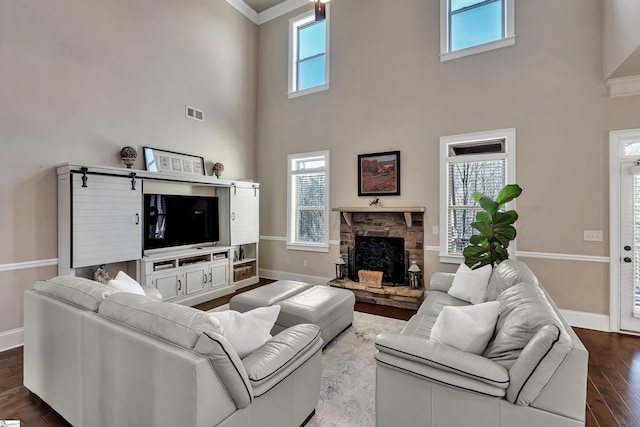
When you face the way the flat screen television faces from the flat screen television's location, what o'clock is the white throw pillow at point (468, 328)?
The white throw pillow is roughly at 1 o'clock from the flat screen television.

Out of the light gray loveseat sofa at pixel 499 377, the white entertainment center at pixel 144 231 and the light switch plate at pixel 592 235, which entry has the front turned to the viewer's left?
the light gray loveseat sofa

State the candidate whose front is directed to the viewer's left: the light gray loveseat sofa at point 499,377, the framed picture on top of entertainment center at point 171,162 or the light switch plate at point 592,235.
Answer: the light gray loveseat sofa

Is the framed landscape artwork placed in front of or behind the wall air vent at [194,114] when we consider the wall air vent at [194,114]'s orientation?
in front

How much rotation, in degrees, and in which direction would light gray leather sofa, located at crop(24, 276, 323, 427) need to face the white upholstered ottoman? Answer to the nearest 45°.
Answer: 0° — it already faces it

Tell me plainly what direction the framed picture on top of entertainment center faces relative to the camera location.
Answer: facing the viewer and to the right of the viewer

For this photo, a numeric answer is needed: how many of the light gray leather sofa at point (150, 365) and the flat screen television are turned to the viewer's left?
0

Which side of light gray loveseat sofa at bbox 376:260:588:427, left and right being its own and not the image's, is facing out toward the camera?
left

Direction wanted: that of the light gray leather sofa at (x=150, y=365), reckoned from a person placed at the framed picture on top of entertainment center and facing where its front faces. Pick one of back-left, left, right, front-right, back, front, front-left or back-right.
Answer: front-right

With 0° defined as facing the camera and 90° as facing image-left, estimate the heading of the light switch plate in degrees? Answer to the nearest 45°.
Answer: approximately 0°

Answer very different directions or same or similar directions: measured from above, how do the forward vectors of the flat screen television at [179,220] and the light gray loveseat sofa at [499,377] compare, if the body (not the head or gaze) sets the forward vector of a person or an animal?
very different directions

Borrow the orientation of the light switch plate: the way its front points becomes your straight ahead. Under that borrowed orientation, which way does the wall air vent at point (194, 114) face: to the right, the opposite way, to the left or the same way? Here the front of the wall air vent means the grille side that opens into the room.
to the left

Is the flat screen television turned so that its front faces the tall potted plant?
yes

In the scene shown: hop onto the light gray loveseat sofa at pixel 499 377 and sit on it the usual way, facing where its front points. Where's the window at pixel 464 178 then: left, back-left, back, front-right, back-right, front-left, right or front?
right

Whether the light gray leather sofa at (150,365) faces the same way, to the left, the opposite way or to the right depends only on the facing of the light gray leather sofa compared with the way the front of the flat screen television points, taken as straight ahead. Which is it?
to the left

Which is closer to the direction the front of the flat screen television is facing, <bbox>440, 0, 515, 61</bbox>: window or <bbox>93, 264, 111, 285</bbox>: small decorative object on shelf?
the window
